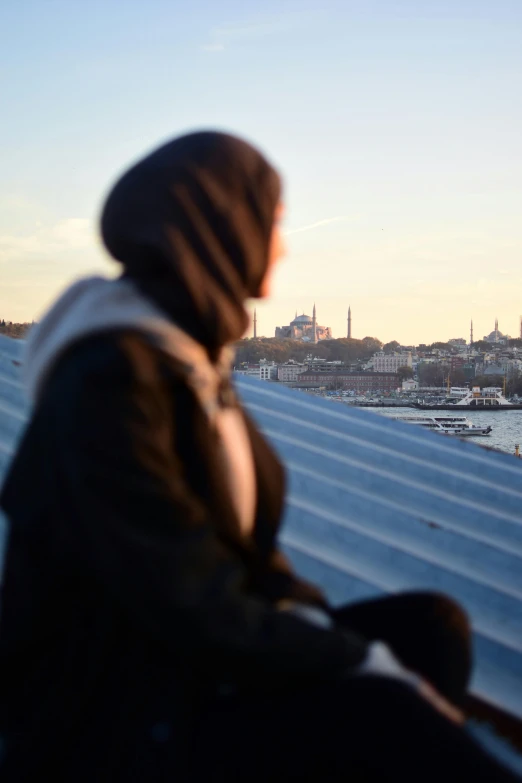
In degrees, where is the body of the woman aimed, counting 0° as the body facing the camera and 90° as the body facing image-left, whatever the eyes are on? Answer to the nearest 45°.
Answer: approximately 270°

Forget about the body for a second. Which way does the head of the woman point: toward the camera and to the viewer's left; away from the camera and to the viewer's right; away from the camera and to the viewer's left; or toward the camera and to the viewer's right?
away from the camera and to the viewer's right
